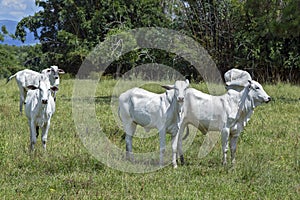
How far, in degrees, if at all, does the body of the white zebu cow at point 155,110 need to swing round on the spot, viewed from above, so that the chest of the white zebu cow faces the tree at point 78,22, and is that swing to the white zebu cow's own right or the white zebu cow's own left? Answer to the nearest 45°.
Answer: approximately 135° to the white zebu cow's own left

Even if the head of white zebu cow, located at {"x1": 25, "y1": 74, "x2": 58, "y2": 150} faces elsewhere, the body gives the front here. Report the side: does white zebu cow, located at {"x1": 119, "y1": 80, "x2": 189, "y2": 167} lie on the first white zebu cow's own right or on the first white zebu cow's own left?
on the first white zebu cow's own left

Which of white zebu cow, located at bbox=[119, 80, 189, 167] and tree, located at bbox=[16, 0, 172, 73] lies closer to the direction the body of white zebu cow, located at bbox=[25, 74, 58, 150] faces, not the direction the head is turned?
the white zebu cow

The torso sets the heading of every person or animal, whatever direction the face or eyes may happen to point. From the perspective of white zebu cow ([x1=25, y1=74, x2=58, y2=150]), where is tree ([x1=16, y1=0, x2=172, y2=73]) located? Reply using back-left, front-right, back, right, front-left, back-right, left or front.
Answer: back

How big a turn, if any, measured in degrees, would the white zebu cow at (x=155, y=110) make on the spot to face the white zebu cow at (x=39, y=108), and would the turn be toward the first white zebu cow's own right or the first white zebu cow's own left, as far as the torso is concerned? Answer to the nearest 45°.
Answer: approximately 135° to the first white zebu cow's own right

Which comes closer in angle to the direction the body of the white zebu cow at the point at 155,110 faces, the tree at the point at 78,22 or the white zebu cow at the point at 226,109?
the white zebu cow

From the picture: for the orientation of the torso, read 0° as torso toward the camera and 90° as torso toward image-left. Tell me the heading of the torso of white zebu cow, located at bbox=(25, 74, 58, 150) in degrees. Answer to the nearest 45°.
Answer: approximately 0°

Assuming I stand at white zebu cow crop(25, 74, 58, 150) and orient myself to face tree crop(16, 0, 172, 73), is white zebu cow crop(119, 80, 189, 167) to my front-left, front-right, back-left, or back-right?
back-right

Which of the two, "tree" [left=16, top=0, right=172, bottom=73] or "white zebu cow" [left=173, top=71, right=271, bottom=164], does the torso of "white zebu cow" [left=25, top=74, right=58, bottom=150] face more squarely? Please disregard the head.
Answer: the white zebu cow

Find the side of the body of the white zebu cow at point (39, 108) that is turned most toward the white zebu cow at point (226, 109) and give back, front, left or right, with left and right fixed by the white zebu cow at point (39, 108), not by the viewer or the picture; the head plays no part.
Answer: left
